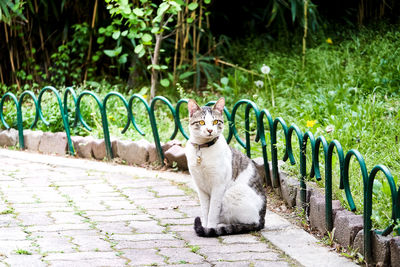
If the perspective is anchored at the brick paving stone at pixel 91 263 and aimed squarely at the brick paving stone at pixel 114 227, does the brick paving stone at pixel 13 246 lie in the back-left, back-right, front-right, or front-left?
front-left

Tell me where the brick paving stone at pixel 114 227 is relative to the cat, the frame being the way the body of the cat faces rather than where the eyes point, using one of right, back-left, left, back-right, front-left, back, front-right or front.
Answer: front-right

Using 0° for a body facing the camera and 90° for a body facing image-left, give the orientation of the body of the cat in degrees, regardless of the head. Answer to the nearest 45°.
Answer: approximately 45°

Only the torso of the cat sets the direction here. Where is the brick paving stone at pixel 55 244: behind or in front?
in front

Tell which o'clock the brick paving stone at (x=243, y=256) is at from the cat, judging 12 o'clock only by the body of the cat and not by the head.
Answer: The brick paving stone is roughly at 10 o'clock from the cat.

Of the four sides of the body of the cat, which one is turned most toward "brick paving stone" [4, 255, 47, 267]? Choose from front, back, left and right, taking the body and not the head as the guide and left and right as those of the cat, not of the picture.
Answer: front

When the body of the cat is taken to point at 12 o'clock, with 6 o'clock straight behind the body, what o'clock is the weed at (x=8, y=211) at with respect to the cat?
The weed is roughly at 2 o'clock from the cat.

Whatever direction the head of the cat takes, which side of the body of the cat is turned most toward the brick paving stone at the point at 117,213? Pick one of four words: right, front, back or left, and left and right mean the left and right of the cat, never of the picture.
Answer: right

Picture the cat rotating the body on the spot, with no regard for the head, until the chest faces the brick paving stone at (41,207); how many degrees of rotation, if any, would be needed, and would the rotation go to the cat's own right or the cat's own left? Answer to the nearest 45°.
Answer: approximately 90° to the cat's own right

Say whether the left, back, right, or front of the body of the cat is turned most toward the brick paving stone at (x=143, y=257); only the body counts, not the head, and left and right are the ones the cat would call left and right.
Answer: front

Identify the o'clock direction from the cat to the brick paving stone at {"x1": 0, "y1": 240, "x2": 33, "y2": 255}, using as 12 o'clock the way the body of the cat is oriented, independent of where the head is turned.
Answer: The brick paving stone is roughly at 1 o'clock from the cat.
